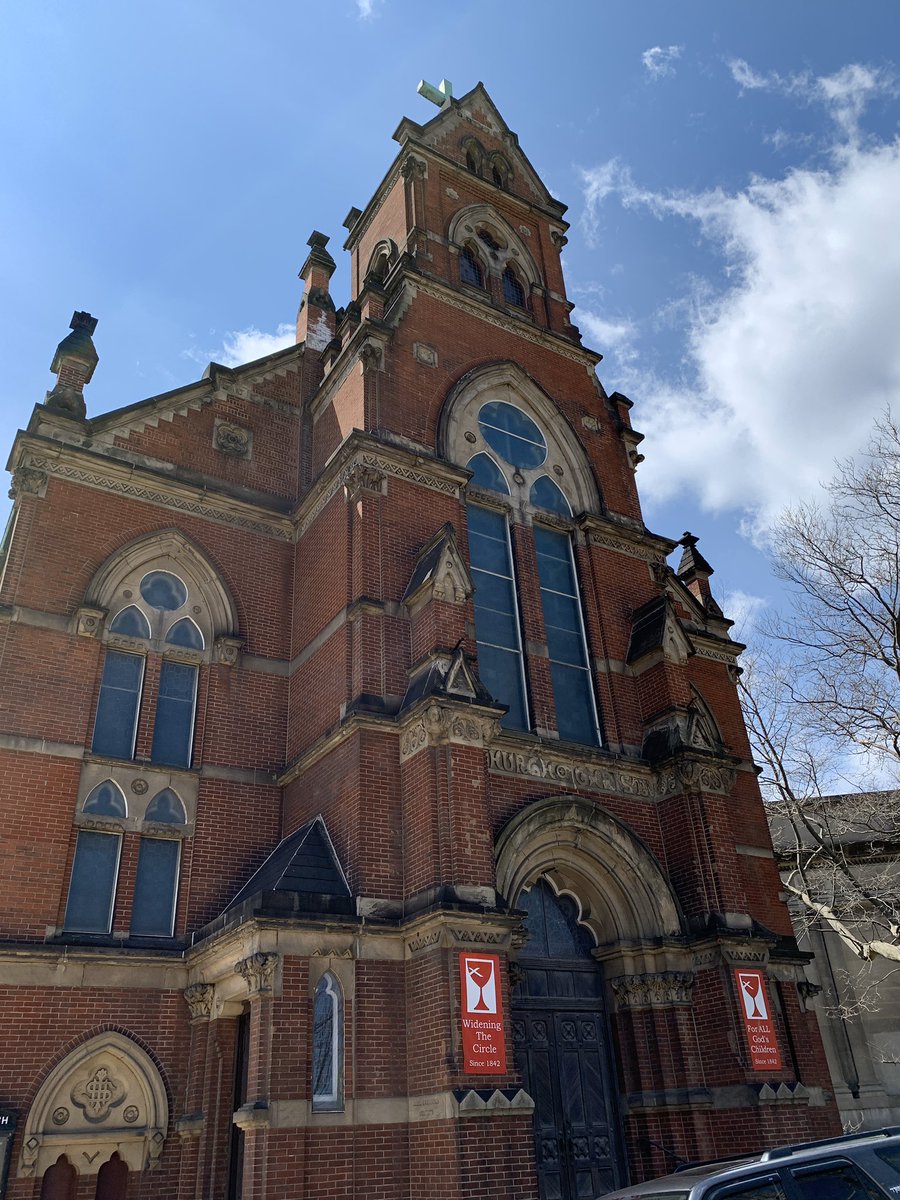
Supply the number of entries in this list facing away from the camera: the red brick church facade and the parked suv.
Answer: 0

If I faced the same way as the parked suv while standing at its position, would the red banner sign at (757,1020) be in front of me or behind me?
behind

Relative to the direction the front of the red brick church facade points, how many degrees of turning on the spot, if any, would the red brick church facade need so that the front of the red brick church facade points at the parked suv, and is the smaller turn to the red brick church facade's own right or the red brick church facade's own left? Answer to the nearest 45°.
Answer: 0° — it already faces it

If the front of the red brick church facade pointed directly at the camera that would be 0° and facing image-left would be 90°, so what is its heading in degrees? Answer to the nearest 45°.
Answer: approximately 315°
